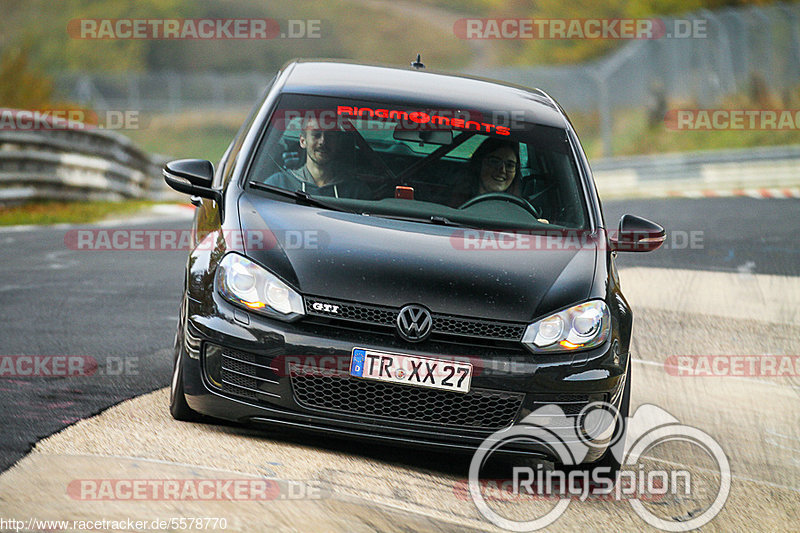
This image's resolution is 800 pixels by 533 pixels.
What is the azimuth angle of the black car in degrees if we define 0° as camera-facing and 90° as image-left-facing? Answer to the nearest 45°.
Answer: approximately 0°

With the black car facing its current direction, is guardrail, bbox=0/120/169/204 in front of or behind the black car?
behind

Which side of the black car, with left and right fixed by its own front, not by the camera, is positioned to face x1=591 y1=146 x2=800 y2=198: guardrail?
back

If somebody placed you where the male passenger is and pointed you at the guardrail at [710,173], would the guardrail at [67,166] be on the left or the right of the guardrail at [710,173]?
left
